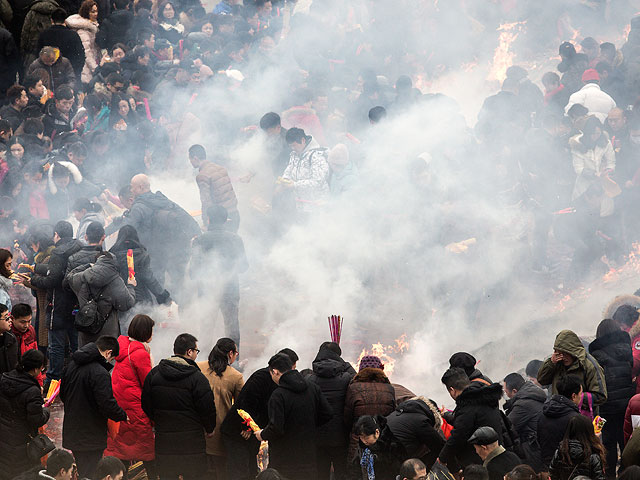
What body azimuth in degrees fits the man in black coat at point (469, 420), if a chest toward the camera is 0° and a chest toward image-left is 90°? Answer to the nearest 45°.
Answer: approximately 135°

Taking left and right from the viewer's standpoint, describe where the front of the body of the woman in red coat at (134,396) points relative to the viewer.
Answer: facing away from the viewer and to the right of the viewer

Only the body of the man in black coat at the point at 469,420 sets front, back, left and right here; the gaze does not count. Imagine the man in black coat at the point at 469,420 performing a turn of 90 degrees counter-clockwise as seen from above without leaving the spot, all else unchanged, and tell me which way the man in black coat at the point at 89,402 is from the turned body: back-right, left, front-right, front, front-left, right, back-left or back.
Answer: front-right

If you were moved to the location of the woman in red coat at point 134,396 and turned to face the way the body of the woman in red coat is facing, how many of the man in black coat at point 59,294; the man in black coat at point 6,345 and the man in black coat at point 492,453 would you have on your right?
1

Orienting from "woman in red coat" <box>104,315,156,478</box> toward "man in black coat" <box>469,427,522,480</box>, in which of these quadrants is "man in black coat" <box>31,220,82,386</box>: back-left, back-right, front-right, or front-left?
back-left

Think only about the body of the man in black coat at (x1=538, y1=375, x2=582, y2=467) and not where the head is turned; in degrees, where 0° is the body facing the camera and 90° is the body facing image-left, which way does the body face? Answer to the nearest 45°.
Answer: approximately 225°

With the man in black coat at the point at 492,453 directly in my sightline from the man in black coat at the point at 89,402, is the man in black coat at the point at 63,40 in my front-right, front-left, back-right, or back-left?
back-left
